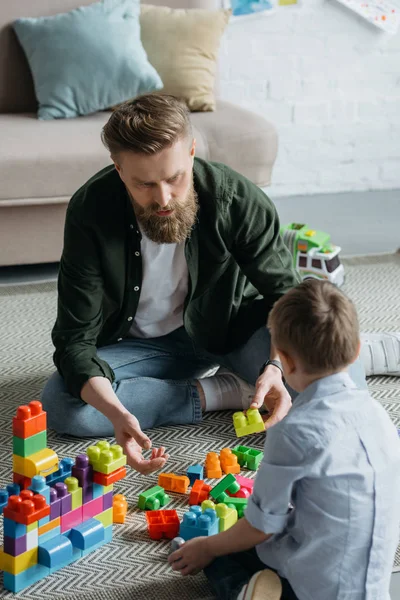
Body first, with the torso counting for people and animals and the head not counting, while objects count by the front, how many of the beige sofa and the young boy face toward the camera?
1

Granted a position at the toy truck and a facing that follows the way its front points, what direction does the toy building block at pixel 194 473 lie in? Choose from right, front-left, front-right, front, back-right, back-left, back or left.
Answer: front-right

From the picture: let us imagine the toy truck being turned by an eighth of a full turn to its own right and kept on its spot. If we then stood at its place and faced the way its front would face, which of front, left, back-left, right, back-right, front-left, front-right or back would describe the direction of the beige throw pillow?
back-right

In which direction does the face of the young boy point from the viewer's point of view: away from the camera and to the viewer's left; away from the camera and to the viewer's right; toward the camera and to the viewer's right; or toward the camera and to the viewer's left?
away from the camera and to the viewer's left

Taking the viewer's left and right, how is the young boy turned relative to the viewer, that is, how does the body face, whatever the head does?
facing away from the viewer and to the left of the viewer

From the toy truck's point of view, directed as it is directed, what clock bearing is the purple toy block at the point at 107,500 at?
The purple toy block is roughly at 2 o'clock from the toy truck.

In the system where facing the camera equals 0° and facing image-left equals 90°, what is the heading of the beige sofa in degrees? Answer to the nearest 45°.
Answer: approximately 0°

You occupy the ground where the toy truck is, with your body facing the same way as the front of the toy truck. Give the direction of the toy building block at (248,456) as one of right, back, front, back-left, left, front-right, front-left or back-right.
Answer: front-right

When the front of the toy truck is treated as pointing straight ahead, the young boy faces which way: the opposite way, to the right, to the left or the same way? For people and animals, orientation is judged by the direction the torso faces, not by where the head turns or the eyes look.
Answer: the opposite way

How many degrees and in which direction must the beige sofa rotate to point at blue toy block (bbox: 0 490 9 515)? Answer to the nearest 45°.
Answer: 0° — it already faces it

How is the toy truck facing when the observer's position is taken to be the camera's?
facing the viewer and to the right of the viewer
